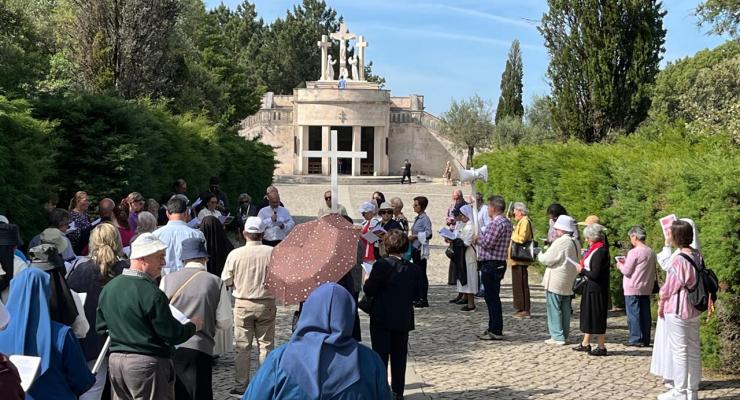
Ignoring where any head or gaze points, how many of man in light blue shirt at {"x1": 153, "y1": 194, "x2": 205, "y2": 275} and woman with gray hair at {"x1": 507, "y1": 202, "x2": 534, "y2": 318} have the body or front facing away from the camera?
1

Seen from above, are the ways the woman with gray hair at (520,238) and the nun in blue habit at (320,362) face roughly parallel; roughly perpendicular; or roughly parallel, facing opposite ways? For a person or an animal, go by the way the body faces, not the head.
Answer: roughly perpendicular

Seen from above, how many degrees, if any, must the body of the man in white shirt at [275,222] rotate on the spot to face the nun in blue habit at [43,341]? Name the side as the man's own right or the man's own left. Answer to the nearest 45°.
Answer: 0° — they already face them

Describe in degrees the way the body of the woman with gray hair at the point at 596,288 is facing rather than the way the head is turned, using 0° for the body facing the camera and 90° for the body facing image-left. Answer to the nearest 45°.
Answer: approximately 90°

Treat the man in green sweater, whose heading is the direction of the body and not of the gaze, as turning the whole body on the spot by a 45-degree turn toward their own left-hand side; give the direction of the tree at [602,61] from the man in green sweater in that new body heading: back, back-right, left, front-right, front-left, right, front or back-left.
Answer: front-right

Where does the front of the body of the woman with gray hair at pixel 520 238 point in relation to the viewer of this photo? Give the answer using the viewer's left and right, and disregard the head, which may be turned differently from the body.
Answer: facing to the left of the viewer

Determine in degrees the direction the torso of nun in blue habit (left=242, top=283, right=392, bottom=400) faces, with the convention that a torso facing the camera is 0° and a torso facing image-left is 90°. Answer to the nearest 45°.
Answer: approximately 180°

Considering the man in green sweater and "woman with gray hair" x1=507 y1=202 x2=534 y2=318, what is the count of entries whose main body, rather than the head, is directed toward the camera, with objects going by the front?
0

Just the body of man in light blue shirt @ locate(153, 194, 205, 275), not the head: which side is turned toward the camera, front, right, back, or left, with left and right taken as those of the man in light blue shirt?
back

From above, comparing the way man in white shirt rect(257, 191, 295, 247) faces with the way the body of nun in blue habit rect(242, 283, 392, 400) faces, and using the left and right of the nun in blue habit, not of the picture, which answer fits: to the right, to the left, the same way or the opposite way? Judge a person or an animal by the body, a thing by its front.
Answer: the opposite way

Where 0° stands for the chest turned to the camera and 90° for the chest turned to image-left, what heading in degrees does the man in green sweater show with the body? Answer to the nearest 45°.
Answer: approximately 225°

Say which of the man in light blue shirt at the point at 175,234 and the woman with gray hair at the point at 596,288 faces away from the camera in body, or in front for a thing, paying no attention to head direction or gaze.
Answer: the man in light blue shirt

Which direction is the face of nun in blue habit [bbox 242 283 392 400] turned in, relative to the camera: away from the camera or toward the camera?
away from the camera

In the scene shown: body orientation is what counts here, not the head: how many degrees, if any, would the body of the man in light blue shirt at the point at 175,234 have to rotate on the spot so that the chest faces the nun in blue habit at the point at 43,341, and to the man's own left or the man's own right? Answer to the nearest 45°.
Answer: approximately 180°

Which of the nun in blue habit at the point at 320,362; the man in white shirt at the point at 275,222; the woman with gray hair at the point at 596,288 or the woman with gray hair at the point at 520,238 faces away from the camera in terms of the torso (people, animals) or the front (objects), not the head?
the nun in blue habit

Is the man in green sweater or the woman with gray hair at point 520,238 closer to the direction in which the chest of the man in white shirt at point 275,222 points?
the man in green sweater

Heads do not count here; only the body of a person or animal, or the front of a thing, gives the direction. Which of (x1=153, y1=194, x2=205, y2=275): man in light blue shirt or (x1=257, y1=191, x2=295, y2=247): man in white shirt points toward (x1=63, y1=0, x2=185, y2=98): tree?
(x1=153, y1=194, x2=205, y2=275): man in light blue shirt

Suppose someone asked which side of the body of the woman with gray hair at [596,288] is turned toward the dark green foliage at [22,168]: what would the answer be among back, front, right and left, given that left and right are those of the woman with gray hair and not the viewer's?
front
